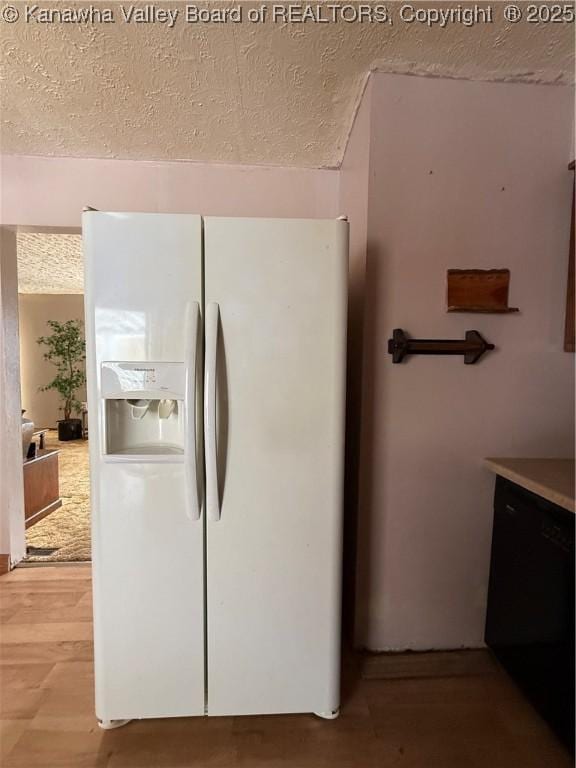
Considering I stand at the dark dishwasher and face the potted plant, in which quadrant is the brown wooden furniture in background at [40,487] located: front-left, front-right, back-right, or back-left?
front-left

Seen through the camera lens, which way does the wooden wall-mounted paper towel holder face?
facing the viewer

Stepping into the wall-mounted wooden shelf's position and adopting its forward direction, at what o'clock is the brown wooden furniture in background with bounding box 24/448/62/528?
The brown wooden furniture in background is roughly at 3 o'clock from the wall-mounted wooden shelf.

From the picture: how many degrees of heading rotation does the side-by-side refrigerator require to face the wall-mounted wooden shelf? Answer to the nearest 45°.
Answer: approximately 90° to its left

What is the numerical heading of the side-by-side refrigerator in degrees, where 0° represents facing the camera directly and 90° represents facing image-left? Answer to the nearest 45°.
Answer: approximately 0°

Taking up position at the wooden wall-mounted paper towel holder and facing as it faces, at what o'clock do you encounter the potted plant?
The potted plant is roughly at 4 o'clock from the wooden wall-mounted paper towel holder.

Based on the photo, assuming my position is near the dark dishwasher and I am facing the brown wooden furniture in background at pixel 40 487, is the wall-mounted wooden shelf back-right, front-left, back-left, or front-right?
front-right
